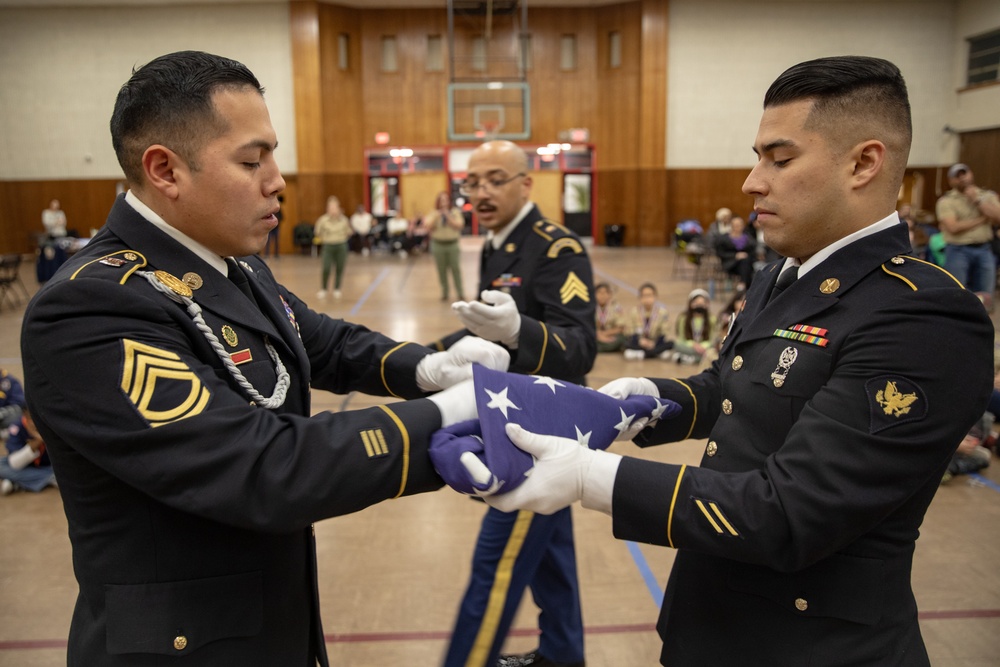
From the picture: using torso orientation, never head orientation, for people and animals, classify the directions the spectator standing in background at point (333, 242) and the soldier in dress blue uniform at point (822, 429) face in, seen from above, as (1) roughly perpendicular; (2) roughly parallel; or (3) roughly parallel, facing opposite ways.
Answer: roughly perpendicular

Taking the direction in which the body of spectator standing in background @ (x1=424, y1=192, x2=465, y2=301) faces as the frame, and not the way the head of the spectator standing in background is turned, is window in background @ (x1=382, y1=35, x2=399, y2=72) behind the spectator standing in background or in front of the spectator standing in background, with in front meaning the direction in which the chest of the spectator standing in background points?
behind

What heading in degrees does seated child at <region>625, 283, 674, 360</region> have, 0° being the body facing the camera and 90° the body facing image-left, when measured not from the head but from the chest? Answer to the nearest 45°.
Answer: approximately 0°

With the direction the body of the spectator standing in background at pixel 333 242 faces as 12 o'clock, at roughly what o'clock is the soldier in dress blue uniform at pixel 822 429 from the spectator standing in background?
The soldier in dress blue uniform is roughly at 12 o'clock from the spectator standing in background.

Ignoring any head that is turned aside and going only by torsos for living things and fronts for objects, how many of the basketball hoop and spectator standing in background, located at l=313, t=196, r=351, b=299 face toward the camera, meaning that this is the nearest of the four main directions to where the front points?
2

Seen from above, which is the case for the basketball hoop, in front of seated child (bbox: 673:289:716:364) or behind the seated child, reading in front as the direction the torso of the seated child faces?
behind

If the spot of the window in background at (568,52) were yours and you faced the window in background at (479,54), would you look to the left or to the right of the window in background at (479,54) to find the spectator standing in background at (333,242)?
left
